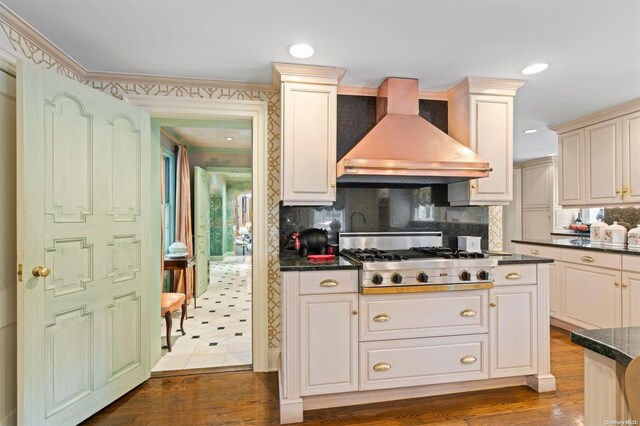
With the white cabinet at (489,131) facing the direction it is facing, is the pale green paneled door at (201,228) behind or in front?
behind

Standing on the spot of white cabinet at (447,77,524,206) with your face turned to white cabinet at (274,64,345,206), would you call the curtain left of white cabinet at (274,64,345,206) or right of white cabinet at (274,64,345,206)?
right

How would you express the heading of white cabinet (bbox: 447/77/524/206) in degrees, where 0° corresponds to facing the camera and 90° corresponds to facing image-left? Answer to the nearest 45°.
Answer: approximately 315°

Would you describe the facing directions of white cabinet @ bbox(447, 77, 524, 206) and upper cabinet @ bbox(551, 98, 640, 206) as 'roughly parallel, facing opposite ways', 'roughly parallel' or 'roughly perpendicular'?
roughly perpendicular

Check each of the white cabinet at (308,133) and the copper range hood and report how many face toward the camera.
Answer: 2

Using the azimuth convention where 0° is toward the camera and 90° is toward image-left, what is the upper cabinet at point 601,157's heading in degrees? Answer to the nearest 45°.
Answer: approximately 45°
